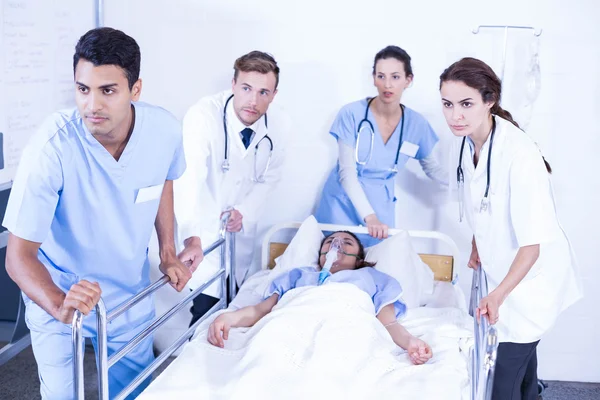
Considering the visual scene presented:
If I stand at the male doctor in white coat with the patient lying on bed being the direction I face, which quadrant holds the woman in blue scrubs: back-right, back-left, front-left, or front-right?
front-left

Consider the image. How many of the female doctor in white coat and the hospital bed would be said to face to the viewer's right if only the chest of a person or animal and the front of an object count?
0

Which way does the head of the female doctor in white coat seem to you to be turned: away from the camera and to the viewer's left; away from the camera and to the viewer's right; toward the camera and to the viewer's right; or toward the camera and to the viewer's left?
toward the camera and to the viewer's left

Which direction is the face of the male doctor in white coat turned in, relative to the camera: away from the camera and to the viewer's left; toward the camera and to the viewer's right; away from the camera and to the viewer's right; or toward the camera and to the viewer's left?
toward the camera and to the viewer's right

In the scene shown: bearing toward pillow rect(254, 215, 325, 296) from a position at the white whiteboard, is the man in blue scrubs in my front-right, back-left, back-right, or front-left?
front-right

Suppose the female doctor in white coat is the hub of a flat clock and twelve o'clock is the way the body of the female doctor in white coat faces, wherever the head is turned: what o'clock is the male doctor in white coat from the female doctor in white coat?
The male doctor in white coat is roughly at 2 o'clock from the female doctor in white coat.

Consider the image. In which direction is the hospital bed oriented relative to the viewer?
toward the camera

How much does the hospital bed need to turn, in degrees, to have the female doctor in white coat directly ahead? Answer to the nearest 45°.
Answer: approximately 90° to its left
